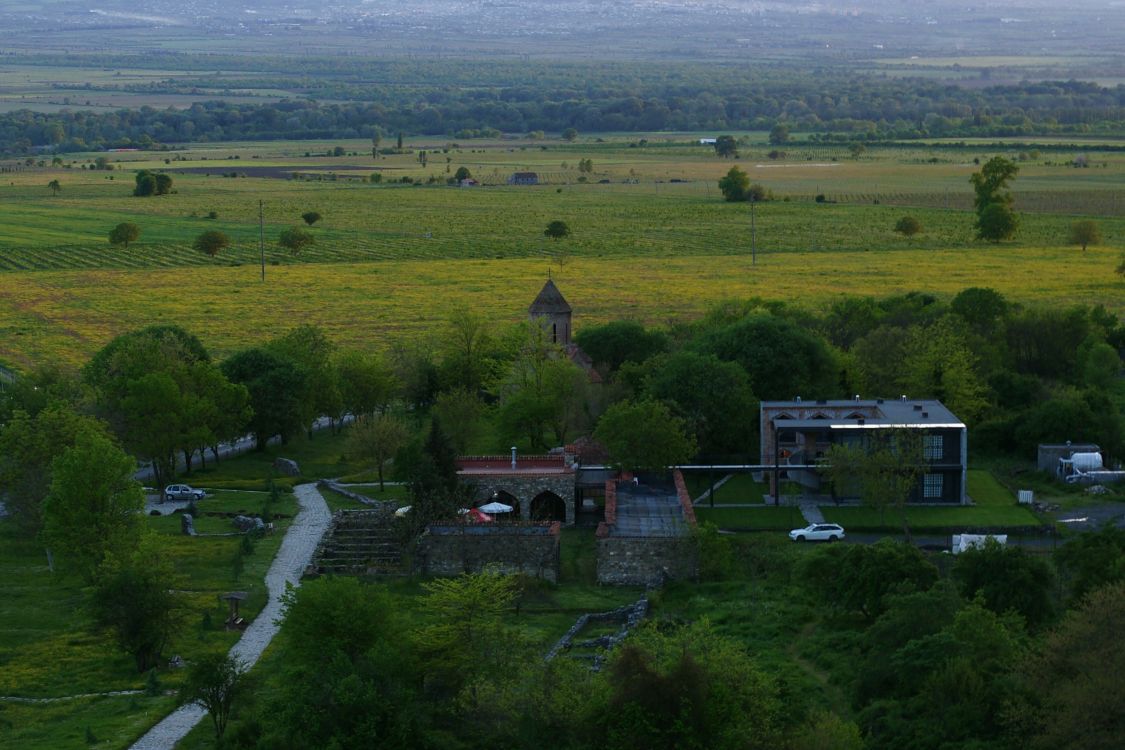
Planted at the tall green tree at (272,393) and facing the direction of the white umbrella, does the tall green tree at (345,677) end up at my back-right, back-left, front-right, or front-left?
front-right

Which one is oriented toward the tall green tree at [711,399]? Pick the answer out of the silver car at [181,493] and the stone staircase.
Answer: the silver car

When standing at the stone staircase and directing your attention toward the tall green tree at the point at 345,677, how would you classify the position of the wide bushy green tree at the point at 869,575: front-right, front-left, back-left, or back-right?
front-left

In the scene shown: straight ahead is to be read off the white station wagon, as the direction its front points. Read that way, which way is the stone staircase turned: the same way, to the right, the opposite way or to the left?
to the left

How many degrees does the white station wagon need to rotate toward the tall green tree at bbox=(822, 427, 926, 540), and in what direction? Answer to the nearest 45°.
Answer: approximately 135° to its right

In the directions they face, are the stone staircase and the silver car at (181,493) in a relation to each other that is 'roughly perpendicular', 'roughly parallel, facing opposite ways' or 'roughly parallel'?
roughly perpendicular

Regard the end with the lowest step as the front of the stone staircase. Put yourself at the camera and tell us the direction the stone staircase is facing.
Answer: facing the viewer

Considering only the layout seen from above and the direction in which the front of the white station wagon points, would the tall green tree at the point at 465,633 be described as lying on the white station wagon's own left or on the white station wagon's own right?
on the white station wagon's own left

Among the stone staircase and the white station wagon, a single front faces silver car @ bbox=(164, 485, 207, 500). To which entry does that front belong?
the white station wagon

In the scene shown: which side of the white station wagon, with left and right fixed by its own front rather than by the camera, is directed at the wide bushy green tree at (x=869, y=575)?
left

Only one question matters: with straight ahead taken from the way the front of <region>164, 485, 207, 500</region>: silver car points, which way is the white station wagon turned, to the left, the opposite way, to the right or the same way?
the opposite way

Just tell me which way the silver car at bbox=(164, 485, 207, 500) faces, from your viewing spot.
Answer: facing to the right of the viewer

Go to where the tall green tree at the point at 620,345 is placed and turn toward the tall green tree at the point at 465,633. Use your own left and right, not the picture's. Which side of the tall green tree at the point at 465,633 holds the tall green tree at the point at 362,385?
right

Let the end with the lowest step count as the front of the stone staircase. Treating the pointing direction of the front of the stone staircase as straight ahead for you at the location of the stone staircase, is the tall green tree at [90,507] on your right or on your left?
on your right
